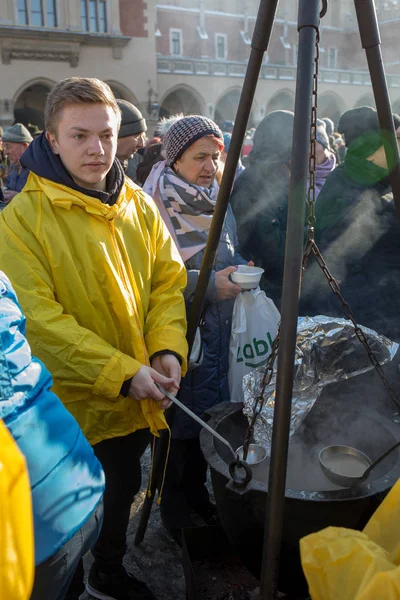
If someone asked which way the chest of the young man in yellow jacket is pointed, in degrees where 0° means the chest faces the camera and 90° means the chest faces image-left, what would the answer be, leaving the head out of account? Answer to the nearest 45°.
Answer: approximately 315°

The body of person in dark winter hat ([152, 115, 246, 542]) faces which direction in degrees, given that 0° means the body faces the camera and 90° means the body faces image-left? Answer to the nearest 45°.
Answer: approximately 315°

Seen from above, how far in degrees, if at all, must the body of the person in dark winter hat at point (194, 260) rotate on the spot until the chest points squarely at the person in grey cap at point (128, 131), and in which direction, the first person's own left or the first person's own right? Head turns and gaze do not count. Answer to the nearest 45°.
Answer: approximately 135° to the first person's own left

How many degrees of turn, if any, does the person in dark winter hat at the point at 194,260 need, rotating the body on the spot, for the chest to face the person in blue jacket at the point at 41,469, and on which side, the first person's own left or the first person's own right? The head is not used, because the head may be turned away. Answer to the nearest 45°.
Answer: approximately 45° to the first person's own right

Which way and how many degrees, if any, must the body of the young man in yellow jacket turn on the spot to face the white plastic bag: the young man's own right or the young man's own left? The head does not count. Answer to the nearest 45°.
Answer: approximately 90° to the young man's own left

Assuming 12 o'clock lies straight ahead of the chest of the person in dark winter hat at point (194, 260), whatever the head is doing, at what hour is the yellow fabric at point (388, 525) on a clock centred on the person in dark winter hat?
The yellow fabric is roughly at 1 o'clock from the person in dark winter hat.
